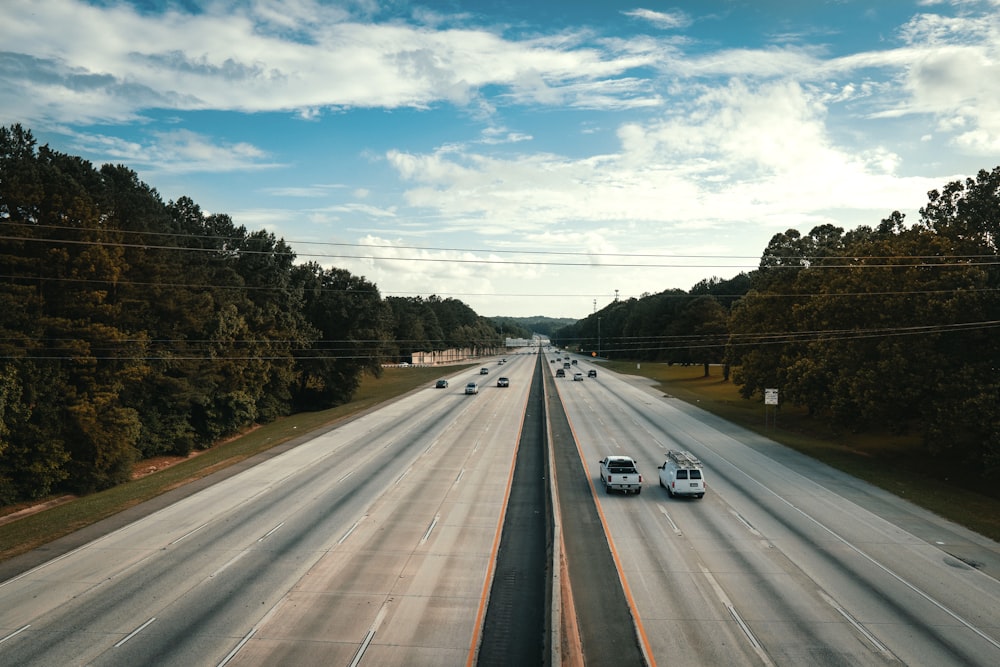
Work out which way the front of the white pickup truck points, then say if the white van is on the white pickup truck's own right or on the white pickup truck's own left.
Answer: on the white pickup truck's own right

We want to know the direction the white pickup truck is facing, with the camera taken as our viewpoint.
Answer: facing away from the viewer
